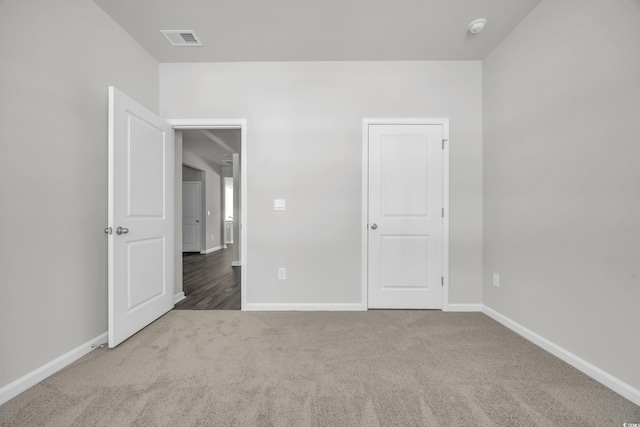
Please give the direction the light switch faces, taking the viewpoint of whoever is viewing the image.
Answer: facing the viewer

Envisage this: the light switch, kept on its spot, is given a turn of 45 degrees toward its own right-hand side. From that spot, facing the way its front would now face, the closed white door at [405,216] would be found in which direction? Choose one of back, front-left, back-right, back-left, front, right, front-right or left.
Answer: back-left

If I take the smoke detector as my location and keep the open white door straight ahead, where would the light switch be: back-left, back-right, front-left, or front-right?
front-right

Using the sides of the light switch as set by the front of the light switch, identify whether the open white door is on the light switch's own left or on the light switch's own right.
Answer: on the light switch's own right

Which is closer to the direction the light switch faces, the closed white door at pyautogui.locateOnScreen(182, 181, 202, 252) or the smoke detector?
the smoke detector

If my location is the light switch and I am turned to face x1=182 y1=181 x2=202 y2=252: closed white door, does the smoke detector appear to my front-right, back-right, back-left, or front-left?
back-right

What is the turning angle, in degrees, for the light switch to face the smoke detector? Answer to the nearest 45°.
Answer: approximately 45° to its left

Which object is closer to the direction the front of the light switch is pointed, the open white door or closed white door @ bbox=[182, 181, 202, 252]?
the open white door
